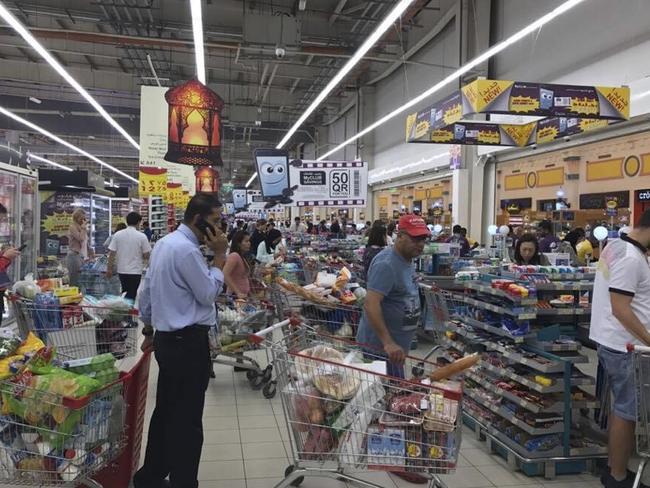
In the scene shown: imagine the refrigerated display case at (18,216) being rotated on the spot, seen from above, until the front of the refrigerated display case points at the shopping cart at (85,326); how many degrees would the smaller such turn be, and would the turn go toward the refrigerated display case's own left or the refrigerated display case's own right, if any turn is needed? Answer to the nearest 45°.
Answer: approximately 45° to the refrigerated display case's own right

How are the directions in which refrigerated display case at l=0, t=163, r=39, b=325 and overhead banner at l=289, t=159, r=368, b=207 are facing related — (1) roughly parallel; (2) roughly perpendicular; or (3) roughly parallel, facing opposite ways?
roughly perpendicular

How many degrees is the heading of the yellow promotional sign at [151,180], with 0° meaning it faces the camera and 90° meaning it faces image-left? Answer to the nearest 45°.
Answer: approximately 0°

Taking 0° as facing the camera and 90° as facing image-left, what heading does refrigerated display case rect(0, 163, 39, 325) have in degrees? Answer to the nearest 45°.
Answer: approximately 315°

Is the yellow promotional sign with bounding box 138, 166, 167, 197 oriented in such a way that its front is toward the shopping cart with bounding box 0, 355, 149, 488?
yes

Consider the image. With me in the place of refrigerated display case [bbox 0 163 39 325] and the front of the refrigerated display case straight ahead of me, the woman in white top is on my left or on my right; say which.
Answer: on my left
